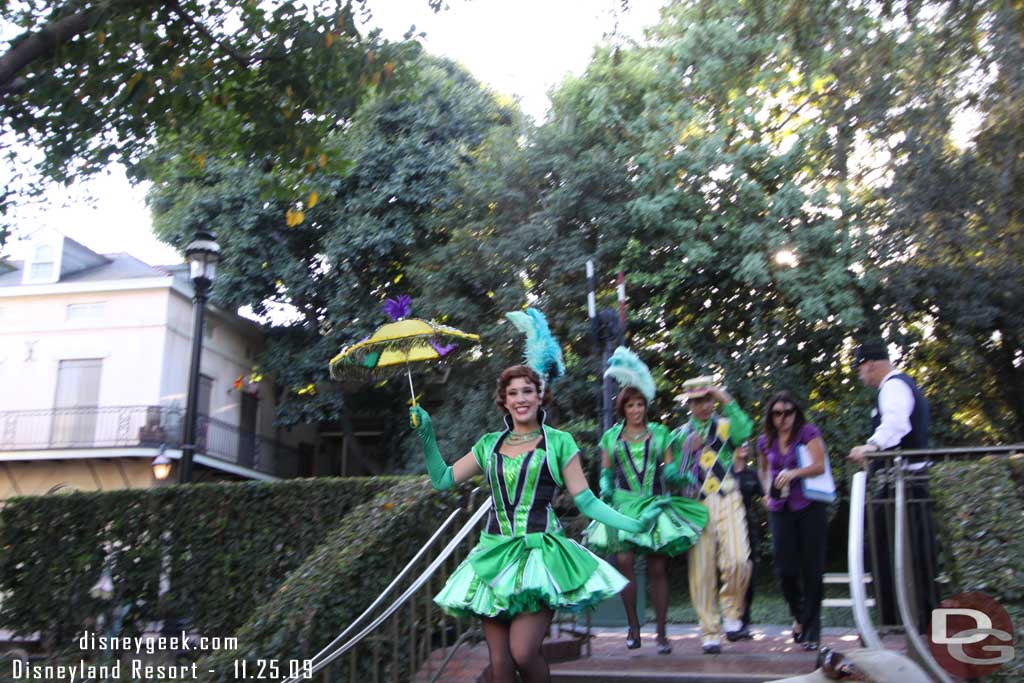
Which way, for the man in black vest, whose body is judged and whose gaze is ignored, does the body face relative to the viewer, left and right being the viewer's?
facing to the left of the viewer

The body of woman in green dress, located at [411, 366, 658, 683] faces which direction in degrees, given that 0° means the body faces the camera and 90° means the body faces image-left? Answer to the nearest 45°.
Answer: approximately 0°

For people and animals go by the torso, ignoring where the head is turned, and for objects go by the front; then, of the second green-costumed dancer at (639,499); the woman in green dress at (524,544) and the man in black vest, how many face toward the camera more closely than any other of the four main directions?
2

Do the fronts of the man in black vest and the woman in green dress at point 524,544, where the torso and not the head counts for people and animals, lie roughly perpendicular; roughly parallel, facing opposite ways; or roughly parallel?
roughly perpendicular

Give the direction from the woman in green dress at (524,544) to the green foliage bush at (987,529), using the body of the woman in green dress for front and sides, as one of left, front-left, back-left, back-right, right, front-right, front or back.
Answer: left

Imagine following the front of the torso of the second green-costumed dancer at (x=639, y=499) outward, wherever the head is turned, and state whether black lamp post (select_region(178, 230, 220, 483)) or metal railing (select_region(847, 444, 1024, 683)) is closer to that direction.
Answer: the metal railing

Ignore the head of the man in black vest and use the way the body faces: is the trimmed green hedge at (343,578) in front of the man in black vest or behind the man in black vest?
in front

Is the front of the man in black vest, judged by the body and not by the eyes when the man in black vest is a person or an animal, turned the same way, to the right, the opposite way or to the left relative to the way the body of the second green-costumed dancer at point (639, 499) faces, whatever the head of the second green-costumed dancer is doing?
to the right

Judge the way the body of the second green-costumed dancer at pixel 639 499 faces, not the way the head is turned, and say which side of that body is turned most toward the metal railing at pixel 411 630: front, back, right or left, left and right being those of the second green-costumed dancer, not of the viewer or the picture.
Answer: front

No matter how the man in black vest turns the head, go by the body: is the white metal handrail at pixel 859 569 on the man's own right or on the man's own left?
on the man's own left

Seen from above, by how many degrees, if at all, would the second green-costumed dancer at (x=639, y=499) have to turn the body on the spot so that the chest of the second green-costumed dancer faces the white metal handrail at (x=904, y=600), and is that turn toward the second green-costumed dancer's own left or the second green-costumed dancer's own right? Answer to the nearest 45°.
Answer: approximately 45° to the second green-costumed dancer's own left
